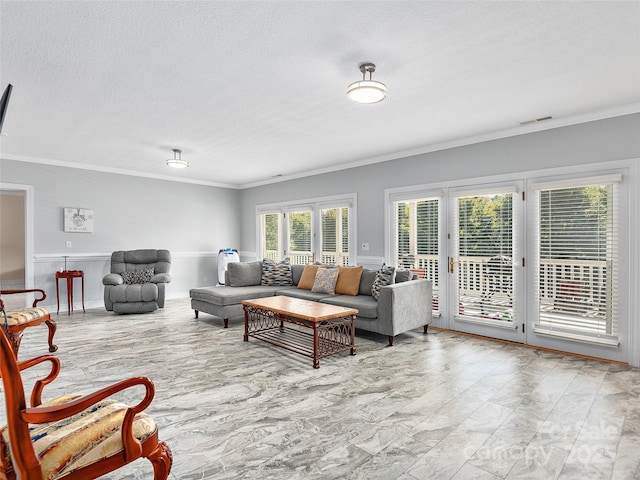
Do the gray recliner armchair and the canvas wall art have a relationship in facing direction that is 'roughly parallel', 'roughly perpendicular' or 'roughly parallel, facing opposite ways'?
roughly parallel

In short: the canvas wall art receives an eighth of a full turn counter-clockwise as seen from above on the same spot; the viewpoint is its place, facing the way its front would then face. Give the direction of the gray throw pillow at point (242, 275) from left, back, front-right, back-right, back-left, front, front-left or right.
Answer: front

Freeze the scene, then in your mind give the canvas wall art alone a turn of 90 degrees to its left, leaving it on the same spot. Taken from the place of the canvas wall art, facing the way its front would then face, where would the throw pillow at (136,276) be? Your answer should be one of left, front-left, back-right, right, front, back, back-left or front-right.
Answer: front-right

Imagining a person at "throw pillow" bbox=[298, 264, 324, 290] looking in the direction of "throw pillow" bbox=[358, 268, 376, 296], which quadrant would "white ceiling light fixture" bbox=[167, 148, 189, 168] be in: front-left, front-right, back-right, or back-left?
back-right

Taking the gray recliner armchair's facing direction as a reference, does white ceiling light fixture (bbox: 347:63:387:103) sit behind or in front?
in front

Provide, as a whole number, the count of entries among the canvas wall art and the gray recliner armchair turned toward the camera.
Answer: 2

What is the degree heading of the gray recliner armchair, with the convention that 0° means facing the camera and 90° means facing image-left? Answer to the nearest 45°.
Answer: approximately 0°

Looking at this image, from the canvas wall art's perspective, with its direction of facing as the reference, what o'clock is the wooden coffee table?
The wooden coffee table is roughly at 11 o'clock from the canvas wall art.

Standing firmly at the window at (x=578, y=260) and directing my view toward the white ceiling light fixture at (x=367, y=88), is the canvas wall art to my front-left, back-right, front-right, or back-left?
front-right

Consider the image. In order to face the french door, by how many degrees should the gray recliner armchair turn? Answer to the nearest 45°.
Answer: approximately 45° to its left

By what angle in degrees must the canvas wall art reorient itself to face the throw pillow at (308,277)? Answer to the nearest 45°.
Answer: approximately 45° to its left

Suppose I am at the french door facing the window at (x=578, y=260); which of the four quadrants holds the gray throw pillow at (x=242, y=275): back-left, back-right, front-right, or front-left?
back-right

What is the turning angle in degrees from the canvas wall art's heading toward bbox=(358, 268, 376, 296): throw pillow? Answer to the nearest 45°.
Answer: approximately 45° to its left
